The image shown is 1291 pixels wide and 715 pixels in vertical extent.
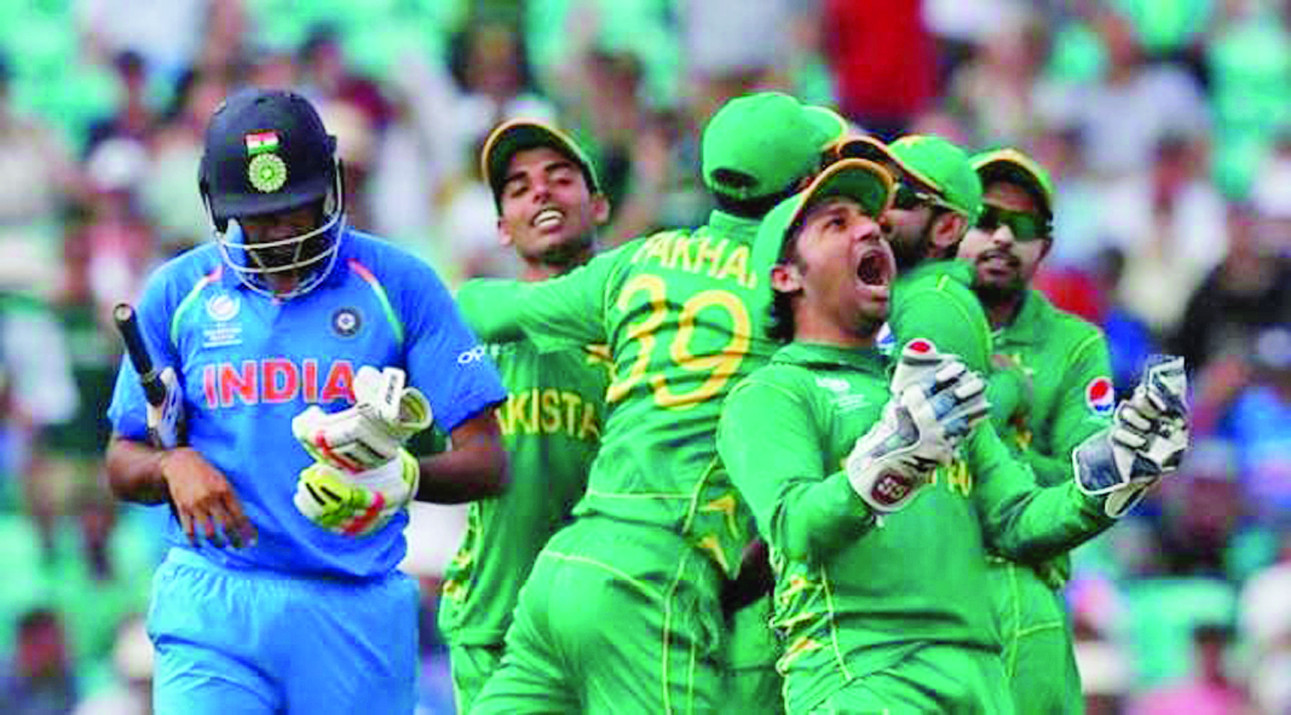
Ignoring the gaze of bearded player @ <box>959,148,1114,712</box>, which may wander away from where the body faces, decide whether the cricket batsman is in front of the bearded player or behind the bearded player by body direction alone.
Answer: in front

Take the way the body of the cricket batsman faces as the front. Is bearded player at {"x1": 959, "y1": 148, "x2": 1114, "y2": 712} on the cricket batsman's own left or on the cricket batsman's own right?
on the cricket batsman's own left

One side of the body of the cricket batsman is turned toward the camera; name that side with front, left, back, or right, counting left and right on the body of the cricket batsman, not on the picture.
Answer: front

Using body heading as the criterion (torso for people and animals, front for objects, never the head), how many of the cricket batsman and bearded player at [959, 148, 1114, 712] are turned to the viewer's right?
0

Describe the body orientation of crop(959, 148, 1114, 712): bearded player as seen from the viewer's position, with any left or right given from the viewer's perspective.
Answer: facing the viewer and to the left of the viewer
